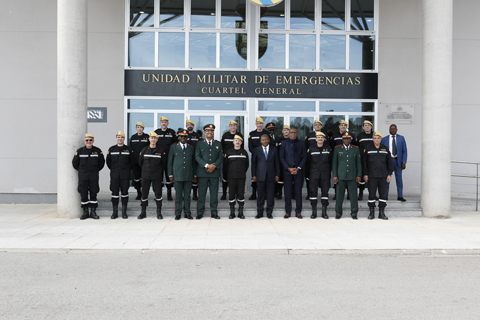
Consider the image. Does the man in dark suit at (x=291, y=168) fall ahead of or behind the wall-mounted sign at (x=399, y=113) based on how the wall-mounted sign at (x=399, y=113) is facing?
ahead

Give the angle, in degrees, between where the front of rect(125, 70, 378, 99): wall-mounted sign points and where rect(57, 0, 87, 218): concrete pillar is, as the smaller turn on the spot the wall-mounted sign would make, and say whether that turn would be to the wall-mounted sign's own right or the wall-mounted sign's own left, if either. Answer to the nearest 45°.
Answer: approximately 45° to the wall-mounted sign's own right

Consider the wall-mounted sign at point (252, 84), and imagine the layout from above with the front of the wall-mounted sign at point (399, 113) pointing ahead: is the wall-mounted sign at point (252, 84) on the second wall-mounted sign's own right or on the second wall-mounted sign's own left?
on the second wall-mounted sign's own right

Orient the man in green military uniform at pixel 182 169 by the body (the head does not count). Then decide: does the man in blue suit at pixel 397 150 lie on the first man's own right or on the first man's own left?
on the first man's own left

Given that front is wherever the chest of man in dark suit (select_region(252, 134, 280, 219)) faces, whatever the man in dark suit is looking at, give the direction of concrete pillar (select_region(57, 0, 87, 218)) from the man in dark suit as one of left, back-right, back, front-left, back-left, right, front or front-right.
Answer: right

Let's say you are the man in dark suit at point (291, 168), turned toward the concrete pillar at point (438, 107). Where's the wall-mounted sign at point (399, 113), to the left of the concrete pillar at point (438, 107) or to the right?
left

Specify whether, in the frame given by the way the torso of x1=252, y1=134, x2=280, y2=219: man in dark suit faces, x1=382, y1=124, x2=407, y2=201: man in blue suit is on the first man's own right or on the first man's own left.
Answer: on the first man's own left

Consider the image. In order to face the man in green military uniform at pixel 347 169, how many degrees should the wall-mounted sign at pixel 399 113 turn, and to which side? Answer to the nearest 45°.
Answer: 0° — it already faces them
